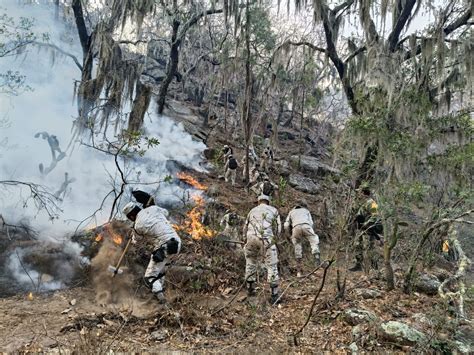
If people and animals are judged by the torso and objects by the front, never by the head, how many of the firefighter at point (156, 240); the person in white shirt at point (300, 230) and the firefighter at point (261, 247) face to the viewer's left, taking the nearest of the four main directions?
1

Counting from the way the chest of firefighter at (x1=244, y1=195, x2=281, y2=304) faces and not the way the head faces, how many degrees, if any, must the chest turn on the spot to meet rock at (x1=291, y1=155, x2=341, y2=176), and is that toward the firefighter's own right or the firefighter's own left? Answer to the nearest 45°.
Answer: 0° — they already face it

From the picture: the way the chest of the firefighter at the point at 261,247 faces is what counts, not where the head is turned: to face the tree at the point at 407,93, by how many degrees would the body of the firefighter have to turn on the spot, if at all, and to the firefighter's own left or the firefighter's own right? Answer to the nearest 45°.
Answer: approximately 45° to the firefighter's own right

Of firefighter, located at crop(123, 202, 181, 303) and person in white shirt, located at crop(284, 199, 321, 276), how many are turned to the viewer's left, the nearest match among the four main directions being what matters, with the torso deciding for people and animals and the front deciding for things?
1

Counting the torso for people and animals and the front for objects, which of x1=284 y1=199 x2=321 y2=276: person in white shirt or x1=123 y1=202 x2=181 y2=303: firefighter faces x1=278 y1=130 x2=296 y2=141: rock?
the person in white shirt

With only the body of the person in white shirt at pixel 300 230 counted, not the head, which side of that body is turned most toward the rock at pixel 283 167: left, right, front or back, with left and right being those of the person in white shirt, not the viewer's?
front

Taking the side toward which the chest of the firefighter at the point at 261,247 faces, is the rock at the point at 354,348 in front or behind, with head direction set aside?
behind

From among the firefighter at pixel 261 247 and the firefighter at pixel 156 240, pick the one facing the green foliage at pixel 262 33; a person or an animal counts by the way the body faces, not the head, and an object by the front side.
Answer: the firefighter at pixel 261 247

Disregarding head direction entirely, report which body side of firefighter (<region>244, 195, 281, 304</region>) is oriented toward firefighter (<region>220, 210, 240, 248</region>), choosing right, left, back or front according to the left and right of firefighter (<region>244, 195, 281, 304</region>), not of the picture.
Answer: front

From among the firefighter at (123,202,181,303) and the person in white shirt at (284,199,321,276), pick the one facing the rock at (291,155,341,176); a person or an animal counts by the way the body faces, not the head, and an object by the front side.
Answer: the person in white shirt

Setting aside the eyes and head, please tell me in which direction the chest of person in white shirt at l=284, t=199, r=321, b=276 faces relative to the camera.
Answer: away from the camera

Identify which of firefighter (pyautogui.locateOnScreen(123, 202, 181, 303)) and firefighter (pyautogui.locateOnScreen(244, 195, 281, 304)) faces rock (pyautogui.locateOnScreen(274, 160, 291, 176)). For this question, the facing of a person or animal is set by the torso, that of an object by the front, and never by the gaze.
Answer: firefighter (pyautogui.locateOnScreen(244, 195, 281, 304))

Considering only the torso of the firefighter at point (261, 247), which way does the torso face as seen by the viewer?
away from the camera

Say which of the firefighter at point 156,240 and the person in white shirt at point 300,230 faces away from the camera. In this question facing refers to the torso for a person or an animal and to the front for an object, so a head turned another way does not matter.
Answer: the person in white shirt

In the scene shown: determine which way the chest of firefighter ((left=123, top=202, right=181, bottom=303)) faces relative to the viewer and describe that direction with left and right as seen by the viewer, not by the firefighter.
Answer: facing to the left of the viewer

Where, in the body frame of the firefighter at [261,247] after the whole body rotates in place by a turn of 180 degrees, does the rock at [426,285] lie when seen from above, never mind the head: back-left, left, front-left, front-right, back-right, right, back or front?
left

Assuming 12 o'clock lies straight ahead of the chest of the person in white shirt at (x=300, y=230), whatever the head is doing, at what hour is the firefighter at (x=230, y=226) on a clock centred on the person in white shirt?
The firefighter is roughly at 10 o'clock from the person in white shirt.

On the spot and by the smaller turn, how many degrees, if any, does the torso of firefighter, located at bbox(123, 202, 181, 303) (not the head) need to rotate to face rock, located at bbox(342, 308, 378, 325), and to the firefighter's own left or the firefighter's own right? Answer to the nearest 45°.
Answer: approximately 135° to the firefighter's own left

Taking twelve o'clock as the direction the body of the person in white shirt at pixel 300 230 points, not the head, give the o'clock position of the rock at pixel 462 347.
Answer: The rock is roughly at 5 o'clock from the person in white shirt.
